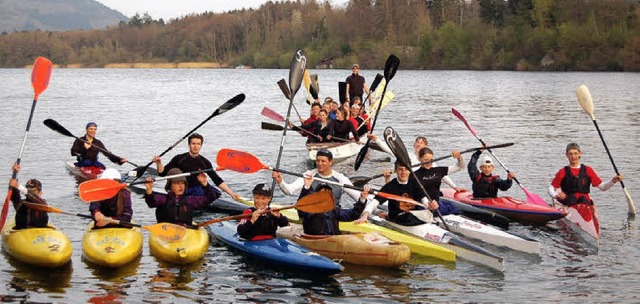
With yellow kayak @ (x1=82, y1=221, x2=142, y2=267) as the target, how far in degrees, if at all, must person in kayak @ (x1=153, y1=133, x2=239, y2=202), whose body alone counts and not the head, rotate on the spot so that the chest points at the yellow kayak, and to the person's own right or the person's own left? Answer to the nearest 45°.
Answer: approximately 45° to the person's own right

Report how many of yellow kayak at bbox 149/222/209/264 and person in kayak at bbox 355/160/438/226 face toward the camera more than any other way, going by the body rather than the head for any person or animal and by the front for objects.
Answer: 2

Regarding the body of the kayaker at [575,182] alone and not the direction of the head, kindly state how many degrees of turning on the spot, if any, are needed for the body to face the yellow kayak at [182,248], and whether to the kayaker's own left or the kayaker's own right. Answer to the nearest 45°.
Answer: approximately 45° to the kayaker's own right

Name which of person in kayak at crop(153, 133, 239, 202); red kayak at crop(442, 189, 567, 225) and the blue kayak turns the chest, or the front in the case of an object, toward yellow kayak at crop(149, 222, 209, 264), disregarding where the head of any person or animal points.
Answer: the person in kayak

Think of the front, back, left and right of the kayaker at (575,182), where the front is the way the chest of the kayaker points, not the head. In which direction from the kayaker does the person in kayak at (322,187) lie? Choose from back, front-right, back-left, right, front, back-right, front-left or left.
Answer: front-right

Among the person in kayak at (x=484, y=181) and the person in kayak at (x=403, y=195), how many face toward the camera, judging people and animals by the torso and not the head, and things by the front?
2

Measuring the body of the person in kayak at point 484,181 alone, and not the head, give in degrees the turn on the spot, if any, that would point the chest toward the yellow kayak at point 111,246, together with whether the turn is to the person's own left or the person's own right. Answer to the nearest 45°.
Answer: approximately 45° to the person's own right

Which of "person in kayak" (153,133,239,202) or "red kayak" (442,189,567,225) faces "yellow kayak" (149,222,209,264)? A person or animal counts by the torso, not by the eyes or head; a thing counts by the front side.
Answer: the person in kayak

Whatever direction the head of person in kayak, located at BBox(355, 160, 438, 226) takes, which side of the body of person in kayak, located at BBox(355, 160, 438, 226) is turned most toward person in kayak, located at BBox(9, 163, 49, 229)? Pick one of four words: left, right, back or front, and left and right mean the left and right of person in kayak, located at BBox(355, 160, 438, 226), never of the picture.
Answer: right

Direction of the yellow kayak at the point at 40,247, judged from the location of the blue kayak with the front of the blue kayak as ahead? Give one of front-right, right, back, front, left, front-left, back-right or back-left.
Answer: back-right
